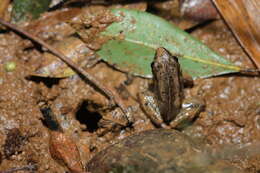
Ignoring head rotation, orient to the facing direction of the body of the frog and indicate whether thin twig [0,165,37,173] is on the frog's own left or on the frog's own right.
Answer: on the frog's own left

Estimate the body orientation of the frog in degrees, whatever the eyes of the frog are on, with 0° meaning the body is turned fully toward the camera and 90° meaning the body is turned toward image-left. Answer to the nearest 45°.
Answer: approximately 180°

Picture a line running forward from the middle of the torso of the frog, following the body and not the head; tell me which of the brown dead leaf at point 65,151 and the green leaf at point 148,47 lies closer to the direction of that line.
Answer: the green leaf

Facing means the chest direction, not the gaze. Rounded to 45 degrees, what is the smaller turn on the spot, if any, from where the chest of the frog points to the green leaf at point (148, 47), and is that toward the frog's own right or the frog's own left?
approximately 45° to the frog's own left

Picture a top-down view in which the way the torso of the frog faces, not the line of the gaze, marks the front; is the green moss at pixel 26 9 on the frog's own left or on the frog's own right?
on the frog's own left

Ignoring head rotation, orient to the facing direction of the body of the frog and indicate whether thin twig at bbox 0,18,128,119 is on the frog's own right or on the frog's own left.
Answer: on the frog's own left

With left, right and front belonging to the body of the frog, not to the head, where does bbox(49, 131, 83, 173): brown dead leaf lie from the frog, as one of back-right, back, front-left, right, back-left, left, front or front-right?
back-left

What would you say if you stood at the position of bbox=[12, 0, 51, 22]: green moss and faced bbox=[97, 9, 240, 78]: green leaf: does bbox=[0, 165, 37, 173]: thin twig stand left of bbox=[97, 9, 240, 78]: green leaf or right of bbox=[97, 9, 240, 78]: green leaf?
right
